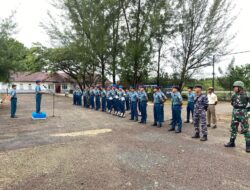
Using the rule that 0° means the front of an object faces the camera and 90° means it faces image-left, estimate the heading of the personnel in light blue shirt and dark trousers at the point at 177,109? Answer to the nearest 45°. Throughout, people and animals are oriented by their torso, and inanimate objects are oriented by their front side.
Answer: approximately 45°

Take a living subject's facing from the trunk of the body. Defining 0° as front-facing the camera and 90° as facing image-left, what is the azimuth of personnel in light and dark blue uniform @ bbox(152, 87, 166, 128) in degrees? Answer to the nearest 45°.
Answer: approximately 45°

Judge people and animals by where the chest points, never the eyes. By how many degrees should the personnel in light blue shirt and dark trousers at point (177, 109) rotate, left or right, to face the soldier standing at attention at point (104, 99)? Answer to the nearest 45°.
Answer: approximately 90° to its right

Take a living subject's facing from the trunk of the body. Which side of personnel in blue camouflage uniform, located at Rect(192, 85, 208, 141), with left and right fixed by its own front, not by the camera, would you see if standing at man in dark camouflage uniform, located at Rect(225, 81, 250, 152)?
left

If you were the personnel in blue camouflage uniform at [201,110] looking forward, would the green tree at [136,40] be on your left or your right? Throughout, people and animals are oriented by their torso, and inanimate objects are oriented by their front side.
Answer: on your right

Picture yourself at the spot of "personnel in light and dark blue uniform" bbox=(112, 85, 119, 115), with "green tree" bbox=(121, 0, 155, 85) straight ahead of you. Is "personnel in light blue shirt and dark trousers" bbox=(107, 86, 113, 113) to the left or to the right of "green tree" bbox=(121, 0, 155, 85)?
left

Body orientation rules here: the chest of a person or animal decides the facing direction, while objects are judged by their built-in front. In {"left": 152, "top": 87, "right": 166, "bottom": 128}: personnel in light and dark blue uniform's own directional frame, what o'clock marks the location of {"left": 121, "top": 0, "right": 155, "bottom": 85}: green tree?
The green tree is roughly at 4 o'clock from the personnel in light and dark blue uniform.

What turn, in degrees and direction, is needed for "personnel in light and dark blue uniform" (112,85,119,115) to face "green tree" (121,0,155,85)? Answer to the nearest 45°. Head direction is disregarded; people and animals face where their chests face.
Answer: approximately 135° to its right

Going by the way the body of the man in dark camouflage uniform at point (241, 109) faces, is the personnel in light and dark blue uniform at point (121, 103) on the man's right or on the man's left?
on the man's right

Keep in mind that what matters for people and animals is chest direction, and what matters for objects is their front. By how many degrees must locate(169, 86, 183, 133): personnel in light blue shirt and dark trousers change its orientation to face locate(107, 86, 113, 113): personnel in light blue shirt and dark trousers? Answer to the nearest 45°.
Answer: approximately 90° to its right
